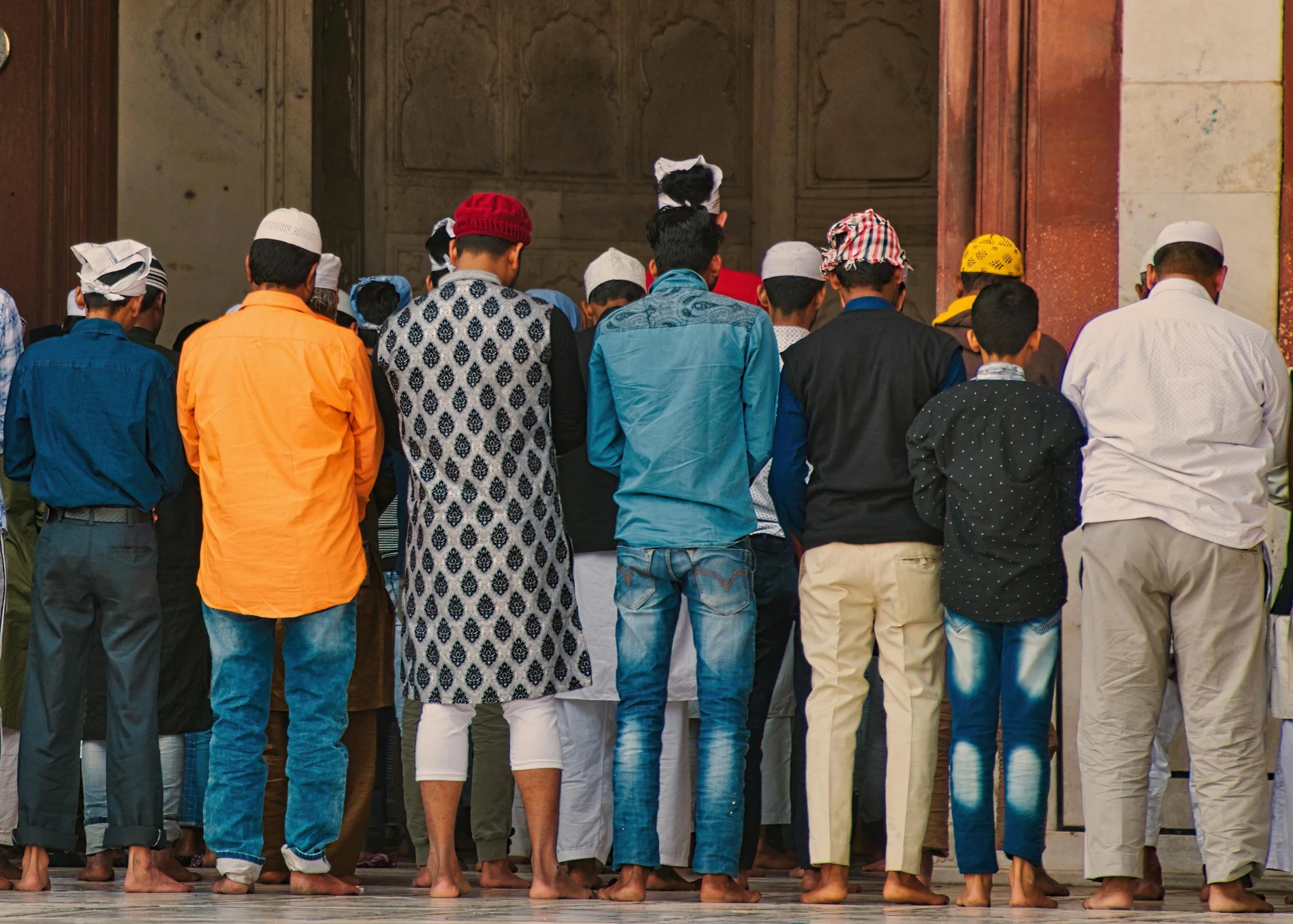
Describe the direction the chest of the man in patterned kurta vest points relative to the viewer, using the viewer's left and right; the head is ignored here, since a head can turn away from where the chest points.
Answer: facing away from the viewer

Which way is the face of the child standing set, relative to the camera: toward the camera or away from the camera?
away from the camera

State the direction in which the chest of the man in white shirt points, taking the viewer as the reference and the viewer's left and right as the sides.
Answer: facing away from the viewer

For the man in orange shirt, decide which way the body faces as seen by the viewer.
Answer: away from the camera

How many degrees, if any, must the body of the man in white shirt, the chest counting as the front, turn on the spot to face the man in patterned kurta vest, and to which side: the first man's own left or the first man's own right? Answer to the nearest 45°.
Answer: approximately 90° to the first man's own left

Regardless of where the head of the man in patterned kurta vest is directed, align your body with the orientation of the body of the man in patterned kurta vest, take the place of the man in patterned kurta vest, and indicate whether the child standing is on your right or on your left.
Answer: on your right

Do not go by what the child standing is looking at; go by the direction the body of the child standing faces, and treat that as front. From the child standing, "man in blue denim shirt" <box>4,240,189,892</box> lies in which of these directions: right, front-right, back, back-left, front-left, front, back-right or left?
left

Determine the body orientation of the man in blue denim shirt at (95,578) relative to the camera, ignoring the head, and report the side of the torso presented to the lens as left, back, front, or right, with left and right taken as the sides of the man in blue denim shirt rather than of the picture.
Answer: back

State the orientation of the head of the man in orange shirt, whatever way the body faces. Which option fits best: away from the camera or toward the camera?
away from the camera

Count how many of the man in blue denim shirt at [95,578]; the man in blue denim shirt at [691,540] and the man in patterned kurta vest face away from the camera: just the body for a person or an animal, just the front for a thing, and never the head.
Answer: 3

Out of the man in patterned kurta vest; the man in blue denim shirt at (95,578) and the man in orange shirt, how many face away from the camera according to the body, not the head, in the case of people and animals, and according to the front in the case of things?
3

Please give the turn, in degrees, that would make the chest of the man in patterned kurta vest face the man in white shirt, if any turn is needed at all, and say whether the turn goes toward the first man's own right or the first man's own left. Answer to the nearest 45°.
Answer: approximately 90° to the first man's own right

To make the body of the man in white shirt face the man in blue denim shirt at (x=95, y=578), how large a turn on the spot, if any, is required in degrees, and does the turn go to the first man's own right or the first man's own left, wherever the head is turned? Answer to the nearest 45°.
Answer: approximately 90° to the first man's own left

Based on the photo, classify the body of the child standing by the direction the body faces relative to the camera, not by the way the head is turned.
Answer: away from the camera

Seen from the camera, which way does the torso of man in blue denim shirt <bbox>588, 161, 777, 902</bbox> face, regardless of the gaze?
away from the camera
